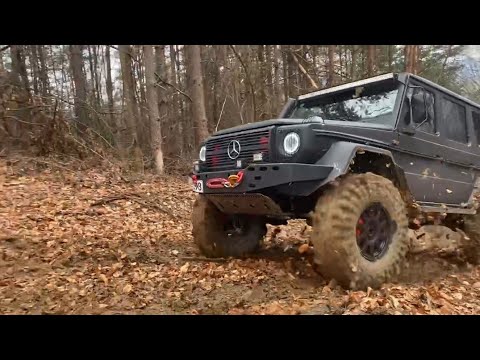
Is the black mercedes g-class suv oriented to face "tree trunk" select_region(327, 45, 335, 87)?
no

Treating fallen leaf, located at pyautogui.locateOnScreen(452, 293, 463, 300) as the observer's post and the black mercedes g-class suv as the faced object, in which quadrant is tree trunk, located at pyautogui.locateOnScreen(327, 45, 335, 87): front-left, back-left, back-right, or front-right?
front-right

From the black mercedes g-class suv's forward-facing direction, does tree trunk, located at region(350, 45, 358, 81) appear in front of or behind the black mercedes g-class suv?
behind

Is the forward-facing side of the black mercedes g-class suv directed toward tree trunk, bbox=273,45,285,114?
no

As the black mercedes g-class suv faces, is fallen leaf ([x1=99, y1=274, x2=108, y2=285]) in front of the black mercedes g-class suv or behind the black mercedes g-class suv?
in front

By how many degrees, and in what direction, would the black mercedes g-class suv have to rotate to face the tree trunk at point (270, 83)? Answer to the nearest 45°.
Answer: approximately 135° to its right

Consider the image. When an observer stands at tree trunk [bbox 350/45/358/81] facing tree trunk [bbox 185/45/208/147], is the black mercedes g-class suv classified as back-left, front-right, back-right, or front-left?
front-left

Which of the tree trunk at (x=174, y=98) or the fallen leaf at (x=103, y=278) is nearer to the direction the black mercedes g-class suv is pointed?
the fallen leaf

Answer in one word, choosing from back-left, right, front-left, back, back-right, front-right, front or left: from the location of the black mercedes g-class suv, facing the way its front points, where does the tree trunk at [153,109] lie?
right

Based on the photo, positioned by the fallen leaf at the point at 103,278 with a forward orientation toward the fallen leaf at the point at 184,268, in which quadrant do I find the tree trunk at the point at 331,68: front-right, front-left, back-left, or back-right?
front-left

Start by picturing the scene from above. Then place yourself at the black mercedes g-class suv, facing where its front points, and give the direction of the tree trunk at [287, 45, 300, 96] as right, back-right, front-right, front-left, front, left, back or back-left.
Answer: back-right

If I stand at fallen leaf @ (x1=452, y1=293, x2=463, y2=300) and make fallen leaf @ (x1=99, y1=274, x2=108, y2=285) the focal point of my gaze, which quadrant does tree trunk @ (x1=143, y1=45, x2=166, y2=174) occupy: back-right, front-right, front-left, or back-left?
front-right

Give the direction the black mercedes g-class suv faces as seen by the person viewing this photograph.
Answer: facing the viewer and to the left of the viewer

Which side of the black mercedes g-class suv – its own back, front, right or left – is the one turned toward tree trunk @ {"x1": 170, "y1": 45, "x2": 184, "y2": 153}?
right

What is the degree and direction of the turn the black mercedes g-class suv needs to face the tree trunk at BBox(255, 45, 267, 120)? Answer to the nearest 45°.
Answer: approximately 135° to its right

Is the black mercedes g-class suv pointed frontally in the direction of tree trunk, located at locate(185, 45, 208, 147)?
no

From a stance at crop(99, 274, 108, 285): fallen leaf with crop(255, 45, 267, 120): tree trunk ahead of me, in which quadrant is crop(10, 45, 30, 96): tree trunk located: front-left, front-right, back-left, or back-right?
front-left

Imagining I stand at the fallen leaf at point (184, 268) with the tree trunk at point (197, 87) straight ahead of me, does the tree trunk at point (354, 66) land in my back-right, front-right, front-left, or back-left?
front-right
